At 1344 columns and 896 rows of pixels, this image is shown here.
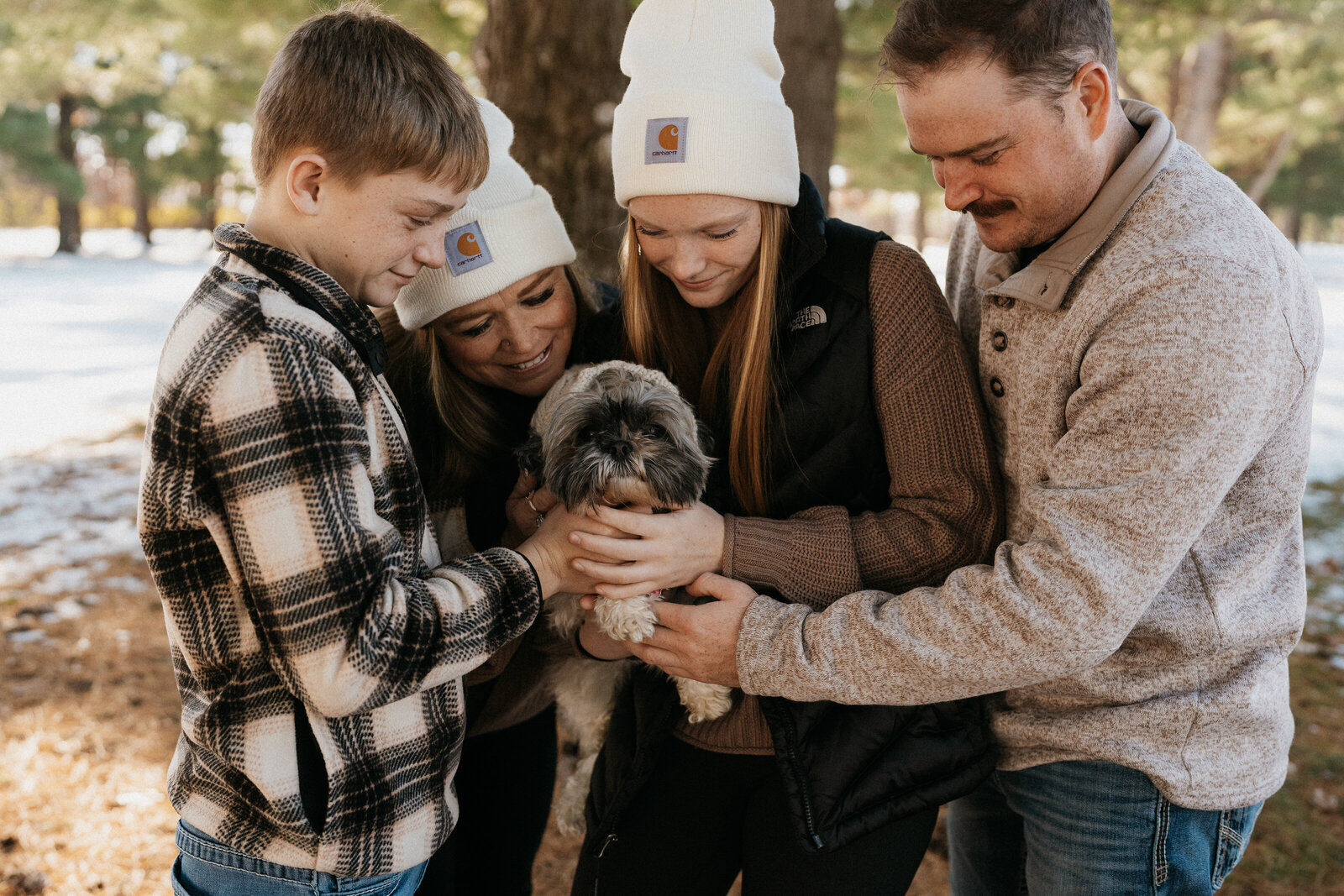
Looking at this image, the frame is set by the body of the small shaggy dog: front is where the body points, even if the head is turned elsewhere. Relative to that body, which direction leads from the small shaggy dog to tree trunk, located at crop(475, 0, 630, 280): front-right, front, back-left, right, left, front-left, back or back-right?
back

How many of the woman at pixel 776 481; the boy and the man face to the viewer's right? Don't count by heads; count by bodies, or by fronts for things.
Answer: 1

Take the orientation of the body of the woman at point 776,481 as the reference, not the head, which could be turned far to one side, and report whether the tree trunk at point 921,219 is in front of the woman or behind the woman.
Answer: behind

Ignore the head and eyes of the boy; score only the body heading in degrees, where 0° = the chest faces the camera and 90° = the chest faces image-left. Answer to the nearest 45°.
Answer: approximately 270°

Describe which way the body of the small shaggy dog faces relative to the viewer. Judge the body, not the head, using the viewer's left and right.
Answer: facing the viewer

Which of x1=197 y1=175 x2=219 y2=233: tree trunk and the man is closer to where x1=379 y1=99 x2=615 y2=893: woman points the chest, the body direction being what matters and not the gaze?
the man

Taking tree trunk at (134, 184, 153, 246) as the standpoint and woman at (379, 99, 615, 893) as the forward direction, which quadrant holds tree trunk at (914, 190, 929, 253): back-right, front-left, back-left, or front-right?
front-left

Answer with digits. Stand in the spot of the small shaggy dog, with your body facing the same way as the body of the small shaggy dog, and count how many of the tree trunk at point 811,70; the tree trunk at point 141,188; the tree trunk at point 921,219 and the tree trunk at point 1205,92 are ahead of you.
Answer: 0

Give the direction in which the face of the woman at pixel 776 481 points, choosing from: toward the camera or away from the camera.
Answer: toward the camera

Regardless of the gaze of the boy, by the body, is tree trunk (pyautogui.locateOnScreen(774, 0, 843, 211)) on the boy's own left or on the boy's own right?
on the boy's own left

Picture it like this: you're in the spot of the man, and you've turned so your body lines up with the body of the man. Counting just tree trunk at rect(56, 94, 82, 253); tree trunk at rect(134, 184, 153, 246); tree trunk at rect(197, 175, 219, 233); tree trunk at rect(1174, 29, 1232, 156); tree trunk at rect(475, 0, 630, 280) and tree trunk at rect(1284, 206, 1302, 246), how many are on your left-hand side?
0

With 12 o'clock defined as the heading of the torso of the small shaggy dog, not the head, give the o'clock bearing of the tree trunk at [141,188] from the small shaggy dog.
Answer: The tree trunk is roughly at 5 o'clock from the small shaggy dog.

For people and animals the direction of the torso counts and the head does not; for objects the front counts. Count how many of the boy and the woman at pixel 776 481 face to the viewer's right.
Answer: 1

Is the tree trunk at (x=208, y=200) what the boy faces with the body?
no

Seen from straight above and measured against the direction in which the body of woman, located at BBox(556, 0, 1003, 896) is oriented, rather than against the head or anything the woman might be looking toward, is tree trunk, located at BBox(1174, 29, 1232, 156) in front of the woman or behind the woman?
behind

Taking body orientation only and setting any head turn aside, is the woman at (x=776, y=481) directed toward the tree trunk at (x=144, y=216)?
no

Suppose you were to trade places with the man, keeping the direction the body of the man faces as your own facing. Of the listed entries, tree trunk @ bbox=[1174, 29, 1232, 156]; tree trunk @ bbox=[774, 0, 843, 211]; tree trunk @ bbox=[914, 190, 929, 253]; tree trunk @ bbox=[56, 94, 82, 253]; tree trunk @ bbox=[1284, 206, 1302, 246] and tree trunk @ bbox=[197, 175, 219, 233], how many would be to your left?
0

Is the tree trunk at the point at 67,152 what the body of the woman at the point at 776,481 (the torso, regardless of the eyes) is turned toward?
no

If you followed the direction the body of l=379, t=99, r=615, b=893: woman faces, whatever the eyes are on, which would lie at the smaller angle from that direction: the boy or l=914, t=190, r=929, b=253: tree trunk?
the boy
